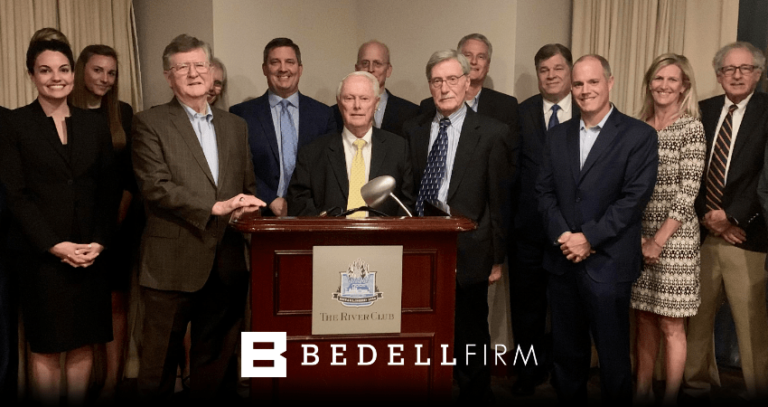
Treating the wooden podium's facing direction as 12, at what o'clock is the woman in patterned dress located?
The woman in patterned dress is roughly at 8 o'clock from the wooden podium.

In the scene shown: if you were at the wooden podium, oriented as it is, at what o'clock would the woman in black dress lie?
The woman in black dress is roughly at 4 o'clock from the wooden podium.

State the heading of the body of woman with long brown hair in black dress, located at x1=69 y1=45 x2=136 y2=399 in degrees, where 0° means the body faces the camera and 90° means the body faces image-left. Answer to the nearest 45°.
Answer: approximately 0°

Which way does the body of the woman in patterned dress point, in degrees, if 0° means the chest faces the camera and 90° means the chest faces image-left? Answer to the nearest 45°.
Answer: approximately 45°

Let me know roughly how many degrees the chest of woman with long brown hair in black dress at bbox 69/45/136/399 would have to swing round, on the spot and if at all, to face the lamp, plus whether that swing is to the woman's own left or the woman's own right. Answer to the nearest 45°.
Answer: approximately 45° to the woman's own left

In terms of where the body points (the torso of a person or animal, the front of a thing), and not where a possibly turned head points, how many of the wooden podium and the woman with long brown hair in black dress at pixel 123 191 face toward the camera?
2

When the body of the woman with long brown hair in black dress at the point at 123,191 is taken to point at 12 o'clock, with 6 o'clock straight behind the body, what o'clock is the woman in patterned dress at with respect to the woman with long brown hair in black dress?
The woman in patterned dress is roughly at 10 o'clock from the woman with long brown hair in black dress.
